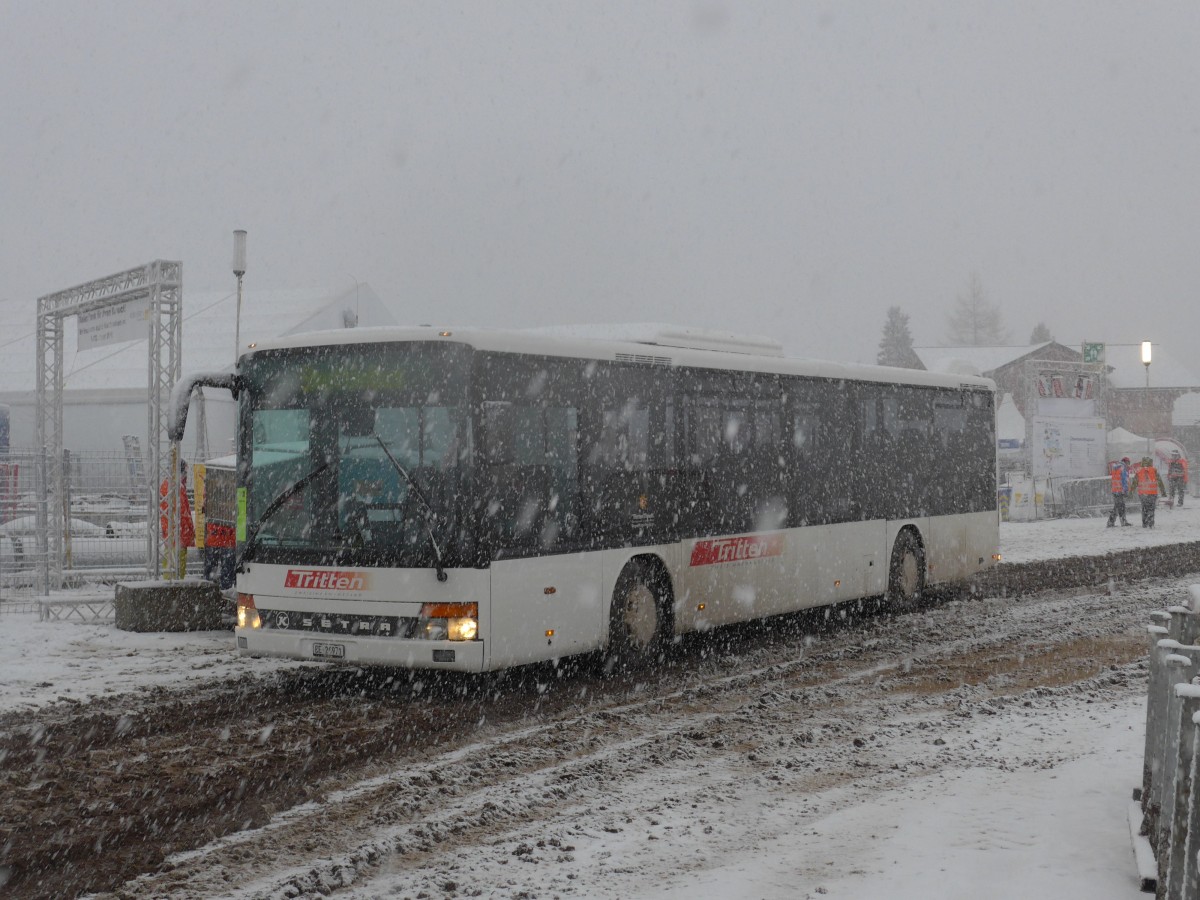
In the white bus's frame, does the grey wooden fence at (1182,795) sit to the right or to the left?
on its left

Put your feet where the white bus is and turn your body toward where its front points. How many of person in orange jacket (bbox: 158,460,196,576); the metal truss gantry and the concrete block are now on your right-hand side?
3

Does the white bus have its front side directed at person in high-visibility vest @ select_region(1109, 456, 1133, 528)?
no

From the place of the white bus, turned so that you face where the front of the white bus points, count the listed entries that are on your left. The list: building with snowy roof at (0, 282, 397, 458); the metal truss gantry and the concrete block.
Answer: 0

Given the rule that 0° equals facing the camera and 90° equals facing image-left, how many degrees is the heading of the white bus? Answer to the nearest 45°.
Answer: approximately 45°

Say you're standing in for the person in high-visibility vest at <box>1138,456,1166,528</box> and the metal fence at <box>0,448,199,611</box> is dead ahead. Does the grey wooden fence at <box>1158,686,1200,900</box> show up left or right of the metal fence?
left

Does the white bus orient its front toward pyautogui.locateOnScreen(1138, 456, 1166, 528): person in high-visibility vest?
no

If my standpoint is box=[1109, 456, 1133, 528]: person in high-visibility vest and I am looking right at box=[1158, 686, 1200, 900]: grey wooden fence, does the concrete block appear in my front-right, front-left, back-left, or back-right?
front-right

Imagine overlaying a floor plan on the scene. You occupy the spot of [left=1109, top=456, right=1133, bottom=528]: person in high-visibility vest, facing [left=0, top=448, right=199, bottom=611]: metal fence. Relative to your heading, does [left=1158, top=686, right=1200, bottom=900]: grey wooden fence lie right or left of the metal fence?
left

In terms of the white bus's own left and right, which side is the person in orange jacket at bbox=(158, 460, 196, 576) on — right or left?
on its right

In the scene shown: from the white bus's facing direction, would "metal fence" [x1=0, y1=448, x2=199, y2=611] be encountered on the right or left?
on its right

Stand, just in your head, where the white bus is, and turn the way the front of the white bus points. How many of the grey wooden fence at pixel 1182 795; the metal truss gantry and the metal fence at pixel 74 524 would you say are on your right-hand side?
2

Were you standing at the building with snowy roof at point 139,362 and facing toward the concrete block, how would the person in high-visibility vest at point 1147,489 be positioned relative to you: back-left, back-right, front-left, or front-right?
front-left

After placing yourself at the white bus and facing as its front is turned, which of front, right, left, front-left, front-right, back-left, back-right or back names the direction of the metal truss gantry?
right

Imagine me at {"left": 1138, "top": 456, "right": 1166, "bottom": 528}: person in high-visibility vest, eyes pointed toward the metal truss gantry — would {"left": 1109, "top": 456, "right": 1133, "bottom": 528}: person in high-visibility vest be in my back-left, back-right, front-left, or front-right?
front-right

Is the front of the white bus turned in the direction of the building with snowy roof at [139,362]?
no

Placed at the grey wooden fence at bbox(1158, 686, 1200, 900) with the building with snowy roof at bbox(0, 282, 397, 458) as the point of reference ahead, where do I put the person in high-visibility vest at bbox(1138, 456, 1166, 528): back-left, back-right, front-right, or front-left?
front-right
